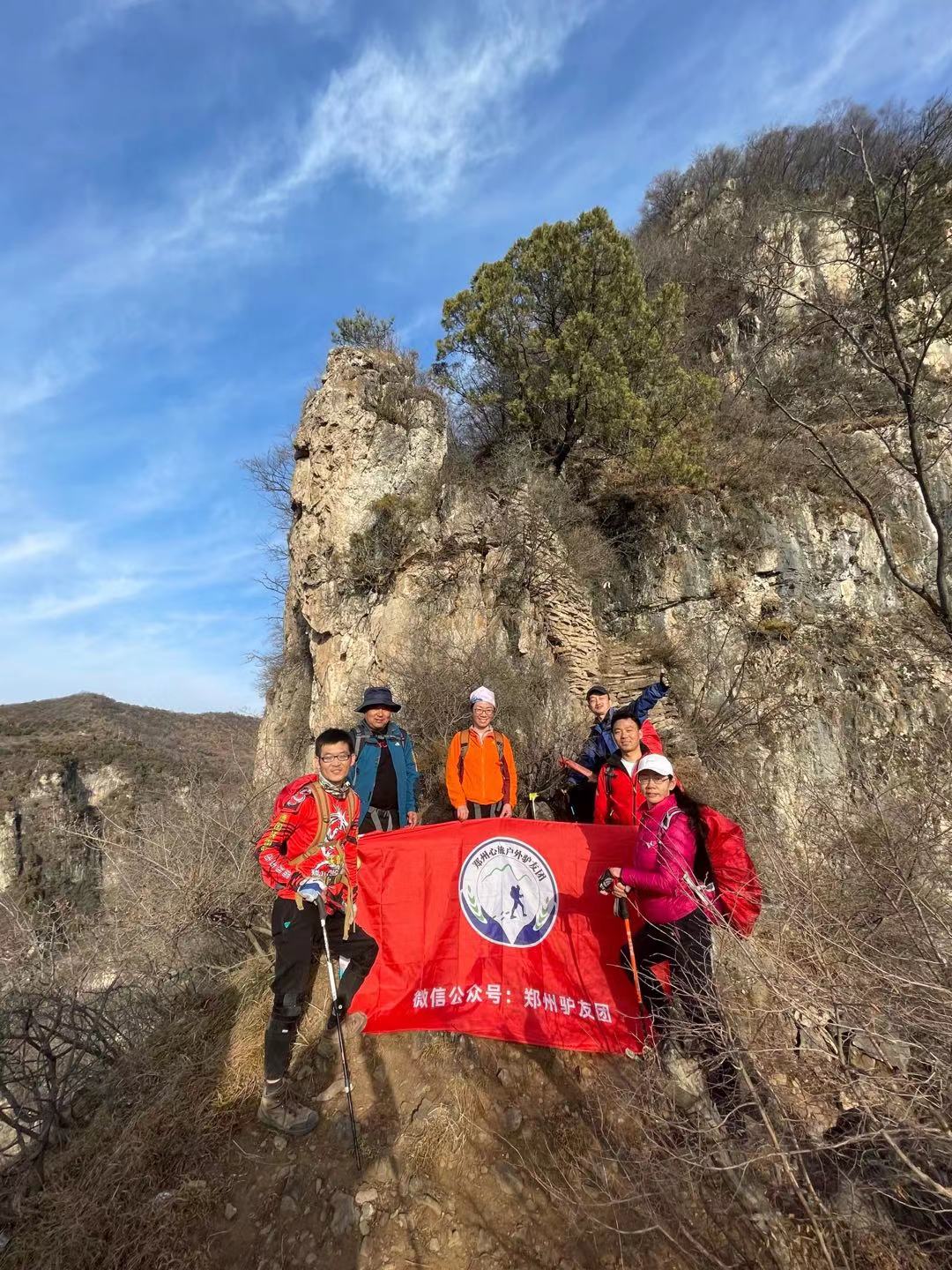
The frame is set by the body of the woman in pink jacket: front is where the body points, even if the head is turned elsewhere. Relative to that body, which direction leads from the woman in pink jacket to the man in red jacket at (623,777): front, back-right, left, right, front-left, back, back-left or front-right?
back-right

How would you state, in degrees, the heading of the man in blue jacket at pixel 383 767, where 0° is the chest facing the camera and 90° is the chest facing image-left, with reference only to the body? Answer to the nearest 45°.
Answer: approximately 0°

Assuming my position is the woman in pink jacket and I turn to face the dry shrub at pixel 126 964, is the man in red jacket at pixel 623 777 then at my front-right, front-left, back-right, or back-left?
front-right

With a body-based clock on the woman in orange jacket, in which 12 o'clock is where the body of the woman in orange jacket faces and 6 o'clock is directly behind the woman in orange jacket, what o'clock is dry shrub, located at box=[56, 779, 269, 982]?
The dry shrub is roughly at 3 o'clock from the woman in orange jacket.

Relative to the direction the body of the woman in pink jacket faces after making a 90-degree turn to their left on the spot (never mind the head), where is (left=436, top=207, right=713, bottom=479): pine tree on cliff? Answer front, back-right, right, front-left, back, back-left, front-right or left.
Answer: back-left

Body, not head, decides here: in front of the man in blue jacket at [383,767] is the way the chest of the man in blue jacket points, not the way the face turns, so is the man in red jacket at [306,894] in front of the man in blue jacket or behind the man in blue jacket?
in front

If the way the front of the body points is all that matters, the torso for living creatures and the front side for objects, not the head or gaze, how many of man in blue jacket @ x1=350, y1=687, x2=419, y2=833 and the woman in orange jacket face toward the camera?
2

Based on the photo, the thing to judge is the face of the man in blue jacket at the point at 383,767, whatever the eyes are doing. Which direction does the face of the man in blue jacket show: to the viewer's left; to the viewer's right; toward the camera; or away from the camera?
toward the camera

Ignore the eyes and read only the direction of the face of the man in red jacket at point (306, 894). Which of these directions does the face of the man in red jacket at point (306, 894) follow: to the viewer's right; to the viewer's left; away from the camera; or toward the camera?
toward the camera

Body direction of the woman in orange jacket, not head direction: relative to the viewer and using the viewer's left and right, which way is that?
facing the viewer

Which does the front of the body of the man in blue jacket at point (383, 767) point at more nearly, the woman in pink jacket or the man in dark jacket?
the woman in pink jacket

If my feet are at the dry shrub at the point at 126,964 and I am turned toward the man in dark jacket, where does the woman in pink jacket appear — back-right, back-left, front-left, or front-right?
front-right

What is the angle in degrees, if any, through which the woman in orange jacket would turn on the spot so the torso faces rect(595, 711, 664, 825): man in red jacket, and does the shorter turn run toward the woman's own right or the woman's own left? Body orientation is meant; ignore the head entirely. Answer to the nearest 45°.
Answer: approximately 45° to the woman's own left

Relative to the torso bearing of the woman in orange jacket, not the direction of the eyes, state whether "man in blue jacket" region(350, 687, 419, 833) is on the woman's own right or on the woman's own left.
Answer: on the woman's own right

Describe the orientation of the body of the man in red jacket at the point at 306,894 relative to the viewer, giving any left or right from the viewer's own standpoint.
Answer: facing the viewer and to the right of the viewer
